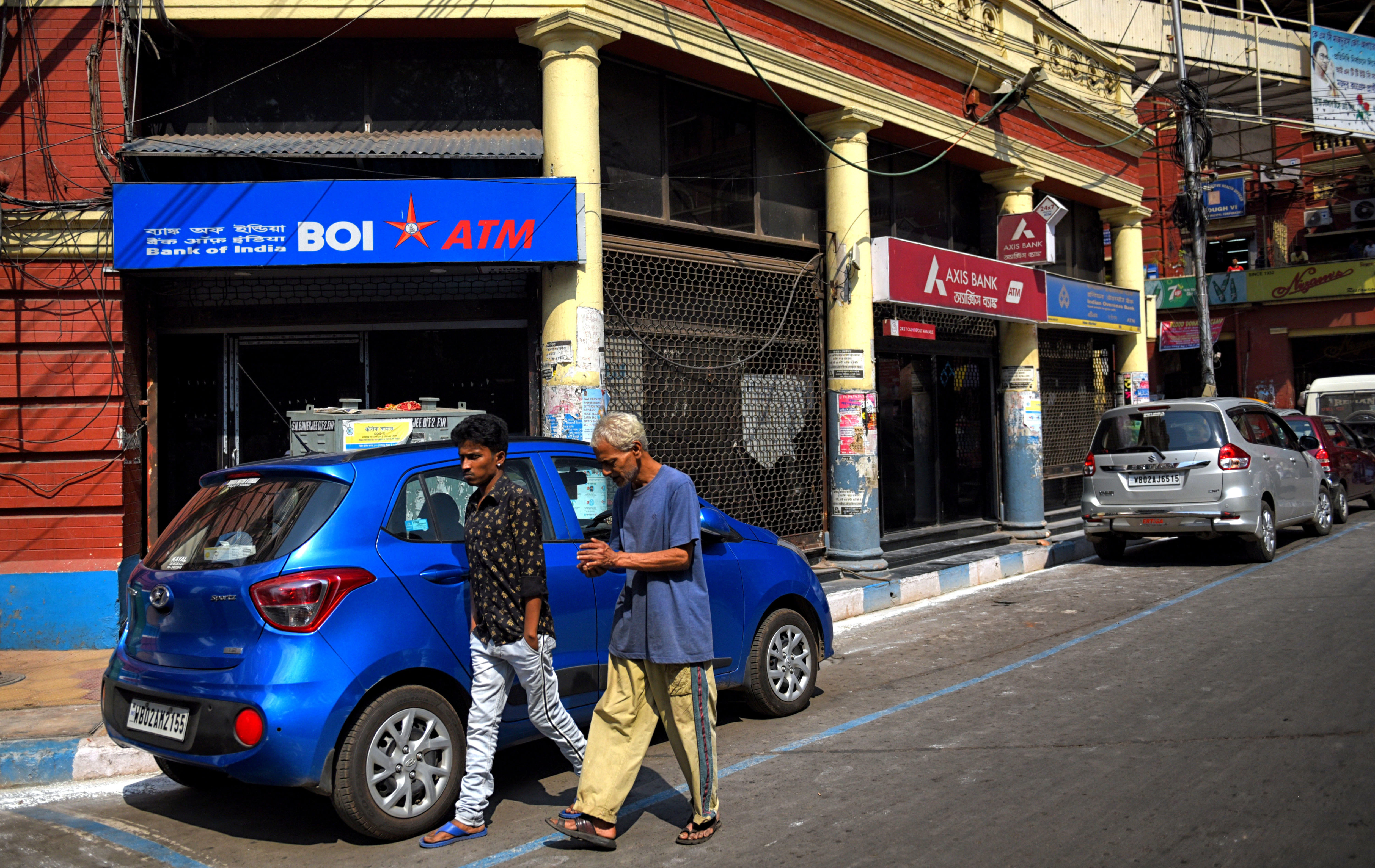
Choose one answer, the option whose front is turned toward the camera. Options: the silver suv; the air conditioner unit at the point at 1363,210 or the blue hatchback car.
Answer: the air conditioner unit

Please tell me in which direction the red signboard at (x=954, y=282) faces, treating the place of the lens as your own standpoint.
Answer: facing the viewer and to the right of the viewer

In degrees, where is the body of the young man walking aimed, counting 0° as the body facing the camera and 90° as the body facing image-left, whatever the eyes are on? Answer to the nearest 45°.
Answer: approximately 45°

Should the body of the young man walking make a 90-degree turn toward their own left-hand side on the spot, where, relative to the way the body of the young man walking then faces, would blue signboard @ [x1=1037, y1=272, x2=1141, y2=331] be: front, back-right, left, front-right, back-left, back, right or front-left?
left

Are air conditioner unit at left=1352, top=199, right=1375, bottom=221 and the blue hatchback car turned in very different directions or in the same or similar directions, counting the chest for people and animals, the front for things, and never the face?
very different directions

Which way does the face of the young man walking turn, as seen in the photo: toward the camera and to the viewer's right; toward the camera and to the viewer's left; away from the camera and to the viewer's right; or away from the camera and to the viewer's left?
toward the camera and to the viewer's left

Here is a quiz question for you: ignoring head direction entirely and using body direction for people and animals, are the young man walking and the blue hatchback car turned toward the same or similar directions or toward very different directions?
very different directions

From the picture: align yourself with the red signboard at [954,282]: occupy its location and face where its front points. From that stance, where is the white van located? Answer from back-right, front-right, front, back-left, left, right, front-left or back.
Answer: left

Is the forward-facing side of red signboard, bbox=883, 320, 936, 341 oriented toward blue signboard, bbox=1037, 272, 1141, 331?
no

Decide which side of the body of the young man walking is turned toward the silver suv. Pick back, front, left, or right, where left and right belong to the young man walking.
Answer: back

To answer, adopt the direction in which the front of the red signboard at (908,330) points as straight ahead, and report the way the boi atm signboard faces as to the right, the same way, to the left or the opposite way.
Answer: the same way

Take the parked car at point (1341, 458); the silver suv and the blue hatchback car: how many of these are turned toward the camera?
0

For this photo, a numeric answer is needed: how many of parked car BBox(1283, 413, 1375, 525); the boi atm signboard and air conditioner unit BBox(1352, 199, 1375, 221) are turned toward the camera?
2

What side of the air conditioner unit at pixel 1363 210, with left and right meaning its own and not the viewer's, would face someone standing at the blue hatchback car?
front

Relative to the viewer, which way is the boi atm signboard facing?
toward the camera

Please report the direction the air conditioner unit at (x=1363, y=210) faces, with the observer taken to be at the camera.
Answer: facing the viewer

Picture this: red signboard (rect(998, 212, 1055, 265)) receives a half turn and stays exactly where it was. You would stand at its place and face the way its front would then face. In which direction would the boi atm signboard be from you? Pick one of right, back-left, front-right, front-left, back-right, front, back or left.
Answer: back

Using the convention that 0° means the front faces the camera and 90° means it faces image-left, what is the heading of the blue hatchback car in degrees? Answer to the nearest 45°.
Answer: approximately 225°

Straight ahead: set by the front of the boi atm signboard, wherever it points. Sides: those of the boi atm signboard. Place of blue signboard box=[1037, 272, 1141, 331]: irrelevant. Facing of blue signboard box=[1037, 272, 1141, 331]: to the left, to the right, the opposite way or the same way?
the same way

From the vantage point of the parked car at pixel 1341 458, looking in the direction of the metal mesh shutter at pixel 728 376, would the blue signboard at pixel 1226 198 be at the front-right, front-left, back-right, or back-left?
back-right

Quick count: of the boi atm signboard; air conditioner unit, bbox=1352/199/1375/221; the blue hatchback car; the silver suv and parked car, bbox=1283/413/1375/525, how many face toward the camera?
2

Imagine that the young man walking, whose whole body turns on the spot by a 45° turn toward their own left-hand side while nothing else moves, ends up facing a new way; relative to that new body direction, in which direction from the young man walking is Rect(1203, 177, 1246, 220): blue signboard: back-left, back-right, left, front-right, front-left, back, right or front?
back-left
